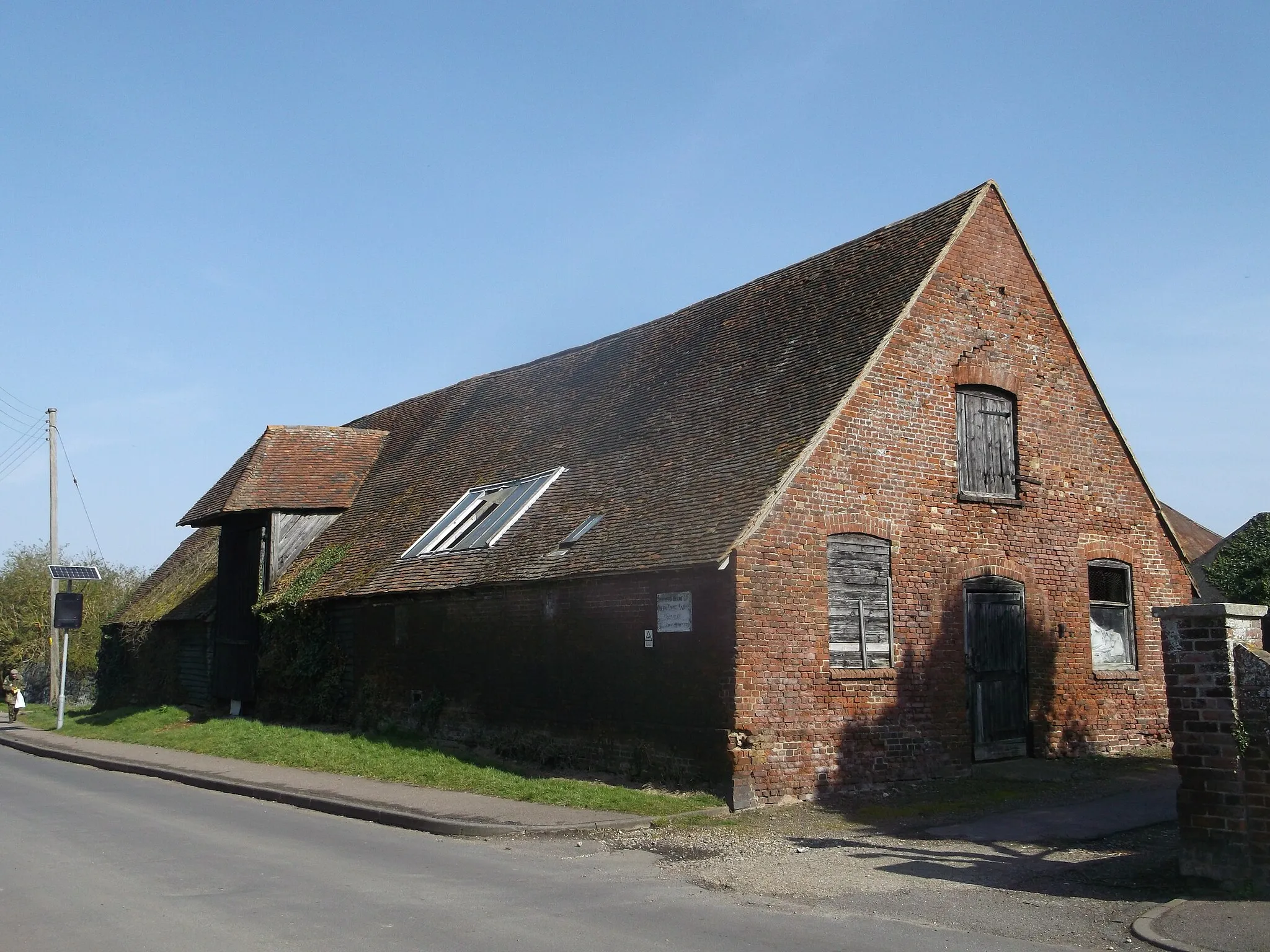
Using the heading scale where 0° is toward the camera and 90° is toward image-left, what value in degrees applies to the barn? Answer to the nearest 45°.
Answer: approximately 315°

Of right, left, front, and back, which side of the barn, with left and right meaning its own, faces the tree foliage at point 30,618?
back

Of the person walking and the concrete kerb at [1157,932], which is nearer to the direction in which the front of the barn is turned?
the concrete kerb

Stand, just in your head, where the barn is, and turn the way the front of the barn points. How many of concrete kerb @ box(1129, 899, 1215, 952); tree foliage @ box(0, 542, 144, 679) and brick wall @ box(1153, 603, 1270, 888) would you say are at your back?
1

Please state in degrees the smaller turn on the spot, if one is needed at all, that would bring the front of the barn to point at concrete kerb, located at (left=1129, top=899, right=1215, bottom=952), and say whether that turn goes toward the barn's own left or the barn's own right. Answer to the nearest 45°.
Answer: approximately 45° to the barn's own right

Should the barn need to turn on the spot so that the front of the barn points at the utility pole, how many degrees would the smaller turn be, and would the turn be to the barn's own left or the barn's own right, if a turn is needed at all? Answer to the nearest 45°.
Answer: approximately 180°

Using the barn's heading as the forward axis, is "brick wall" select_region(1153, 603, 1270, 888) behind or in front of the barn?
in front

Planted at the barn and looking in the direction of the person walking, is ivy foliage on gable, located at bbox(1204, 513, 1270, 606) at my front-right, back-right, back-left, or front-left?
back-right
